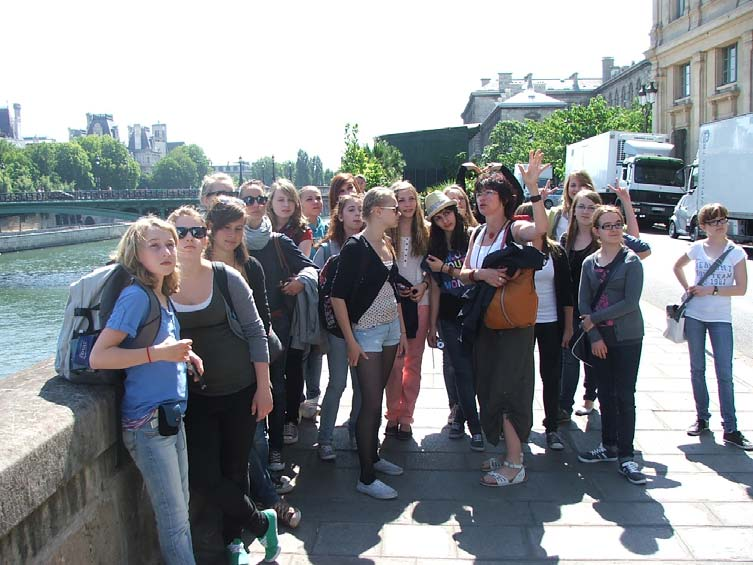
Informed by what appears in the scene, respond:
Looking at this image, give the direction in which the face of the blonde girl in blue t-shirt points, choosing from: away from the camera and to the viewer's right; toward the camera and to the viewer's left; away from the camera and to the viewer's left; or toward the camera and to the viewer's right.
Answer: toward the camera and to the viewer's right

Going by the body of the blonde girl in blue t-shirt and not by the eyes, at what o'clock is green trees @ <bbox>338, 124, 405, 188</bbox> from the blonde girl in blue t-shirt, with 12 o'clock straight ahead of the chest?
The green trees is roughly at 8 o'clock from the blonde girl in blue t-shirt.

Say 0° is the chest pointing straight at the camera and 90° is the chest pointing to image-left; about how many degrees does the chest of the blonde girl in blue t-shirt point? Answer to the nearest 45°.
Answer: approximately 315°

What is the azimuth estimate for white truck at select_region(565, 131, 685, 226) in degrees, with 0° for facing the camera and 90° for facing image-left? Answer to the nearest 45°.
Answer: approximately 315°

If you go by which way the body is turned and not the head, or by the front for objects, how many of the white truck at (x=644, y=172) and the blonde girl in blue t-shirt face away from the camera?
0

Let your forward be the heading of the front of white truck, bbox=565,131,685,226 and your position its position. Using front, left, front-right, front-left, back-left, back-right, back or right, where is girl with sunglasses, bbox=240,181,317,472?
front-right

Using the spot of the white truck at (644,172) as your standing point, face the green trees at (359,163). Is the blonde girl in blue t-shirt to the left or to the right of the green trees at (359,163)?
left
